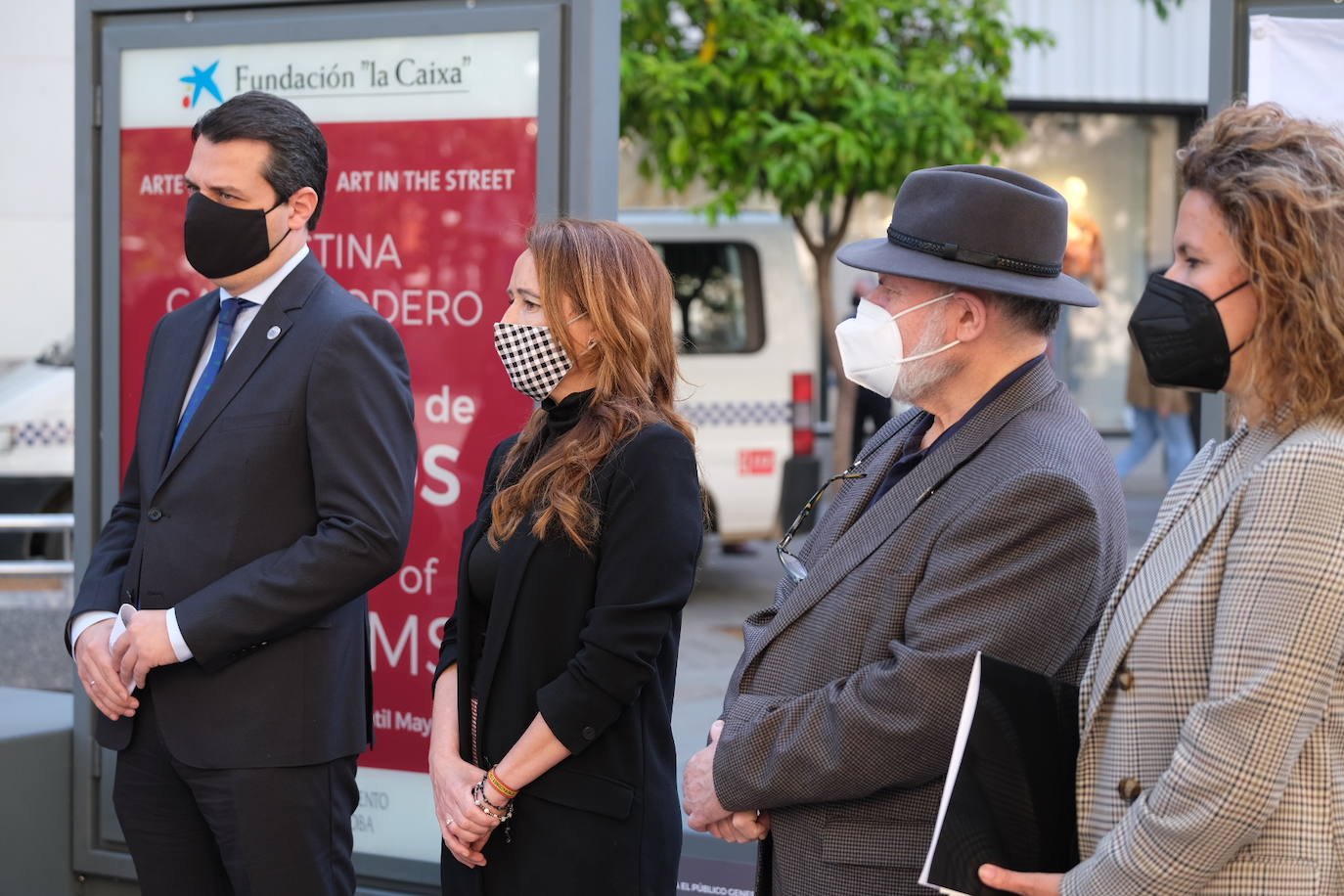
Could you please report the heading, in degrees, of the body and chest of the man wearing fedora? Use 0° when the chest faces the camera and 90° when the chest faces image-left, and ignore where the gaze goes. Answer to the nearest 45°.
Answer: approximately 90°

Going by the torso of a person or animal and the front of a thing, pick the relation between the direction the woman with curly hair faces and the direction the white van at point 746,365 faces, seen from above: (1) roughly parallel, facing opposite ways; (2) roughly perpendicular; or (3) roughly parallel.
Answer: roughly parallel

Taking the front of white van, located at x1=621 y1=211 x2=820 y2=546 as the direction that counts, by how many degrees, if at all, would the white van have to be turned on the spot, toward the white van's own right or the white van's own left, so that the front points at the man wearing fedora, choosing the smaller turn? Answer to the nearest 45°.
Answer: approximately 90° to the white van's own left

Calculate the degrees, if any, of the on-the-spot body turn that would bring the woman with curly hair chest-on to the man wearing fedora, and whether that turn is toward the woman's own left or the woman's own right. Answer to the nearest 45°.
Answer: approximately 45° to the woman's own right

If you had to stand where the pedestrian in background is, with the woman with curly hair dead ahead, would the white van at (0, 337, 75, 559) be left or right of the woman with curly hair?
right

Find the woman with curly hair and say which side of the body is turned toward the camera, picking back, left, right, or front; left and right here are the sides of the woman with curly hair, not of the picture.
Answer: left

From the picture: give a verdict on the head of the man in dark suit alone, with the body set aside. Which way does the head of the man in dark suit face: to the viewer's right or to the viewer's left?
to the viewer's left

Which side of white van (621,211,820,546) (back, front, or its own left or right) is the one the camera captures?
left

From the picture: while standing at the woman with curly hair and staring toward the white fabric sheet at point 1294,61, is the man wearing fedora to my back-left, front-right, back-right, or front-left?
front-left

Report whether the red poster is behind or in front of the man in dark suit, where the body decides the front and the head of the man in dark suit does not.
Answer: behind

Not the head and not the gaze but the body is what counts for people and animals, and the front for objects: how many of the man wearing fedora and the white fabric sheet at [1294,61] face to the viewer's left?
1
